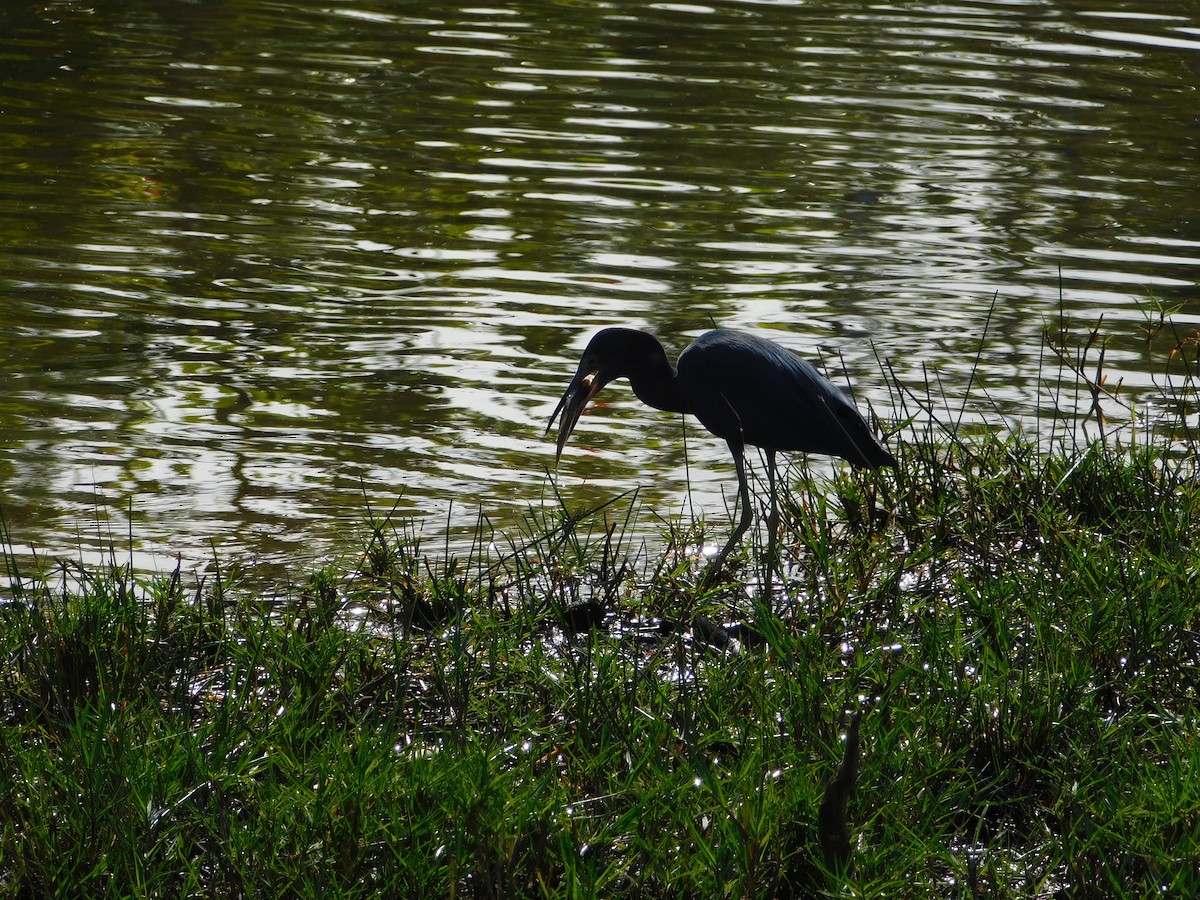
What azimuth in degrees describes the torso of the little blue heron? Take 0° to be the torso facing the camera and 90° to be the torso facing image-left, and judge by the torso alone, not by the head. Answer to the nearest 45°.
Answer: approximately 90°
